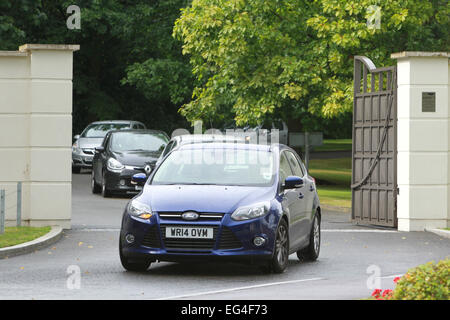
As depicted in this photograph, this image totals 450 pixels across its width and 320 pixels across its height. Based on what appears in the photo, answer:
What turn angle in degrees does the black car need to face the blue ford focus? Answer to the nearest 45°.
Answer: approximately 45° to its right

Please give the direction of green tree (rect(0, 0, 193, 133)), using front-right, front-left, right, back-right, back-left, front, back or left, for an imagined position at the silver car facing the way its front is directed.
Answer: back-right

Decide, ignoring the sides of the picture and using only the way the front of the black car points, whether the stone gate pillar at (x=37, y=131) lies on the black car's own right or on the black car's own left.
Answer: on the black car's own right

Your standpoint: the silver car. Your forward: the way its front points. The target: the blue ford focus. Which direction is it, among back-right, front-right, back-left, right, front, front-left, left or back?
front-left

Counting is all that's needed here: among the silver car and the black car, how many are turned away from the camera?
0

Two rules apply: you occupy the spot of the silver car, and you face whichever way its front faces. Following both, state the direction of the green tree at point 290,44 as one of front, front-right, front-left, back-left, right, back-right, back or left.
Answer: left

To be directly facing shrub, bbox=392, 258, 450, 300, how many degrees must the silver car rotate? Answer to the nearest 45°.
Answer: approximately 45° to its left

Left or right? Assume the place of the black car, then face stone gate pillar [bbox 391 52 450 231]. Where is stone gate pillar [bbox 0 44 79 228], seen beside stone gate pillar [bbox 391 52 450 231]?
right

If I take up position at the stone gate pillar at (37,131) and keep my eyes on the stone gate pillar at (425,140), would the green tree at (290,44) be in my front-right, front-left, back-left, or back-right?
front-left

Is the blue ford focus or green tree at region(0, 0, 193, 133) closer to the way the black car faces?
the blue ford focus

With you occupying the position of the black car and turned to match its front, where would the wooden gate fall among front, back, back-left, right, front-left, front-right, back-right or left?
front
